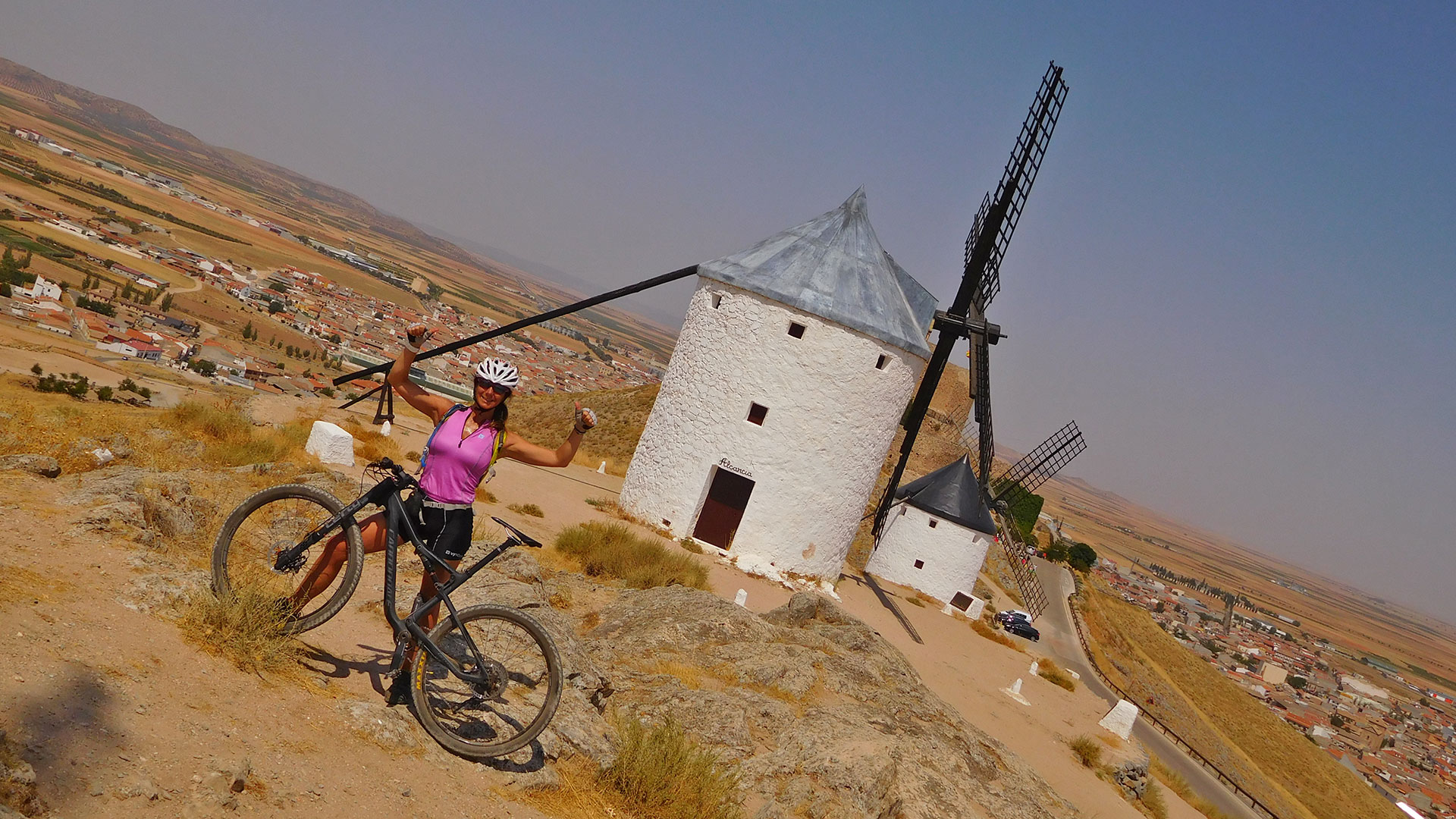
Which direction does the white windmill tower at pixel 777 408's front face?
toward the camera

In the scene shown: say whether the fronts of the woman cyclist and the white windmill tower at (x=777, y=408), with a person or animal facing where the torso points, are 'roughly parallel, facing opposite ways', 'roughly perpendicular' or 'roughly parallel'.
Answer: roughly parallel

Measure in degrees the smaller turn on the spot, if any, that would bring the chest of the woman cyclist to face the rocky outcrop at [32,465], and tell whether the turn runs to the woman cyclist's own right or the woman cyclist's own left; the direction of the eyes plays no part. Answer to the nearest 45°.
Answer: approximately 135° to the woman cyclist's own right

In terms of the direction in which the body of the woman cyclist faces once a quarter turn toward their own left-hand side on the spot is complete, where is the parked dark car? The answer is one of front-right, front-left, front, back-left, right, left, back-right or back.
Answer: front-left

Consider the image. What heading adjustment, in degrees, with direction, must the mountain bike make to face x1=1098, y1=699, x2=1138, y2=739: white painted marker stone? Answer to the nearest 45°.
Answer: approximately 135° to its right

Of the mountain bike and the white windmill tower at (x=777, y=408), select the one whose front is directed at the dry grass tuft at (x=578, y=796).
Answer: the white windmill tower

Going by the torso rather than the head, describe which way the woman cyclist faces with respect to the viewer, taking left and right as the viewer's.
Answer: facing the viewer

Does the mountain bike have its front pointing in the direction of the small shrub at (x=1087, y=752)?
no

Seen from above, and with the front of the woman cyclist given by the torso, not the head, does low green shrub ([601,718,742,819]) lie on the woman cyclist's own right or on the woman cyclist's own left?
on the woman cyclist's own left

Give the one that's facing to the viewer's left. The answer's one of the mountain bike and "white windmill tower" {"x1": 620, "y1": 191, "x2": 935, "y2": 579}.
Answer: the mountain bike

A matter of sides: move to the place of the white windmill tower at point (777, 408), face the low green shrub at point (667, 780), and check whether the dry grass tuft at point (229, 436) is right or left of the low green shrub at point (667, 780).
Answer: right

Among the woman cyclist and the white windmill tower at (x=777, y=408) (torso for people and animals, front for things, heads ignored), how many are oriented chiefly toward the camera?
2

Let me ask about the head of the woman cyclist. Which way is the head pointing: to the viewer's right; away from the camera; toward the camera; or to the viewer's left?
toward the camera

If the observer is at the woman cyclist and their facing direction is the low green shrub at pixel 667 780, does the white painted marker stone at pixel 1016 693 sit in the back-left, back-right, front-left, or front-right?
front-left

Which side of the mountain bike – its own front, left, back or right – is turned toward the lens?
left

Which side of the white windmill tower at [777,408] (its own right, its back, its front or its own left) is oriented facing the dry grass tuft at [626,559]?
front

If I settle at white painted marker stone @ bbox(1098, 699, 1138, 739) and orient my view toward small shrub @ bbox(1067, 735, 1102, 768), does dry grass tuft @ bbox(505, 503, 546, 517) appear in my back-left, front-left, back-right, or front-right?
front-right

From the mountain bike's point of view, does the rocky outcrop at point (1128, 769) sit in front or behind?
behind
